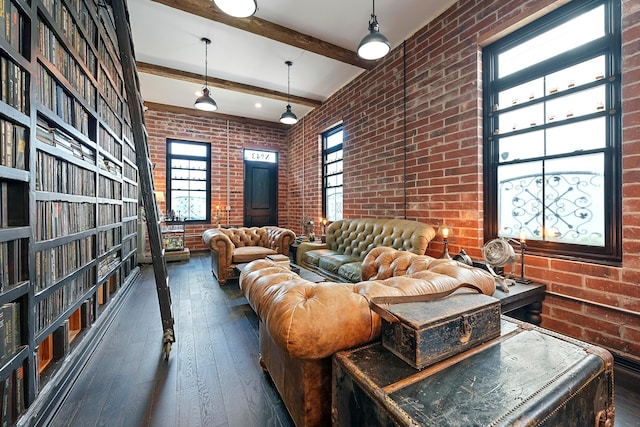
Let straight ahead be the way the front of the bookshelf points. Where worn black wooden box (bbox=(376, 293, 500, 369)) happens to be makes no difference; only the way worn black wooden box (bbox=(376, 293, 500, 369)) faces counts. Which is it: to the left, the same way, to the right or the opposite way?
to the right

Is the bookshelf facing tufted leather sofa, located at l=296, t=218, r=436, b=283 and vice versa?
yes

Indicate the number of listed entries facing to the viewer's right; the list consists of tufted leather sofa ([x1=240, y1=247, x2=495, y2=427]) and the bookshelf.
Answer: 1

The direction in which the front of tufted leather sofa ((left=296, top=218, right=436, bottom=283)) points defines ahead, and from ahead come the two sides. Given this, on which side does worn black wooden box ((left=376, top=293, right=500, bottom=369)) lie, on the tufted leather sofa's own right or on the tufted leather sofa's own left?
on the tufted leather sofa's own left

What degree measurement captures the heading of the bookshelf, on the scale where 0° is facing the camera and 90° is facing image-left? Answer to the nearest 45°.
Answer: approximately 270°

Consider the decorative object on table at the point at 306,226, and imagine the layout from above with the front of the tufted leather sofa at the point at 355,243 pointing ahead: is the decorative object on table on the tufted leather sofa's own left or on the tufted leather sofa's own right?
on the tufted leather sofa's own right

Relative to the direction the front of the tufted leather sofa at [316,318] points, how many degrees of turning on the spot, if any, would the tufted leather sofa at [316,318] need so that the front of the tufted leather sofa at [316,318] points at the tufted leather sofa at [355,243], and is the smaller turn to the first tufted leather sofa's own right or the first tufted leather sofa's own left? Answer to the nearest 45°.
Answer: approximately 45° to the first tufted leather sofa's own right

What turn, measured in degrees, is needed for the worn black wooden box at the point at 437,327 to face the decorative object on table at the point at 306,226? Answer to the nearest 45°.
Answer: approximately 180°

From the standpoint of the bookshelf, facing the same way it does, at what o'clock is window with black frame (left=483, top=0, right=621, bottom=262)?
The window with black frame is roughly at 1 o'clock from the bookshelf.

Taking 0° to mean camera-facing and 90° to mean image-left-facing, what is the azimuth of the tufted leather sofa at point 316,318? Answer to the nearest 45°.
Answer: approximately 135°
